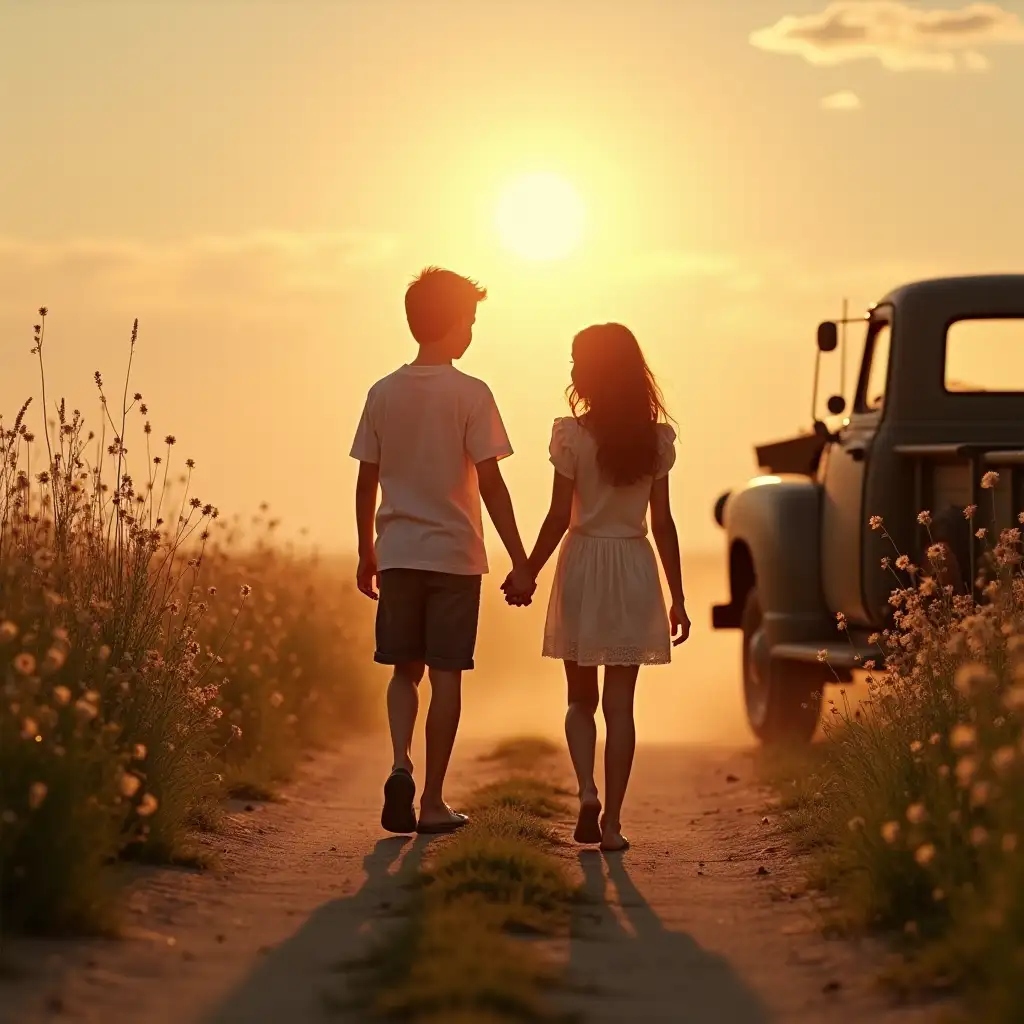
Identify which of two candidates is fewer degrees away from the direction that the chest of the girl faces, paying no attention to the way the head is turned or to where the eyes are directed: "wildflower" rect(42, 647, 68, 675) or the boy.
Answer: the boy

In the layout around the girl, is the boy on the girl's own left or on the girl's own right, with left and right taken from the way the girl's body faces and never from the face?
on the girl's own left

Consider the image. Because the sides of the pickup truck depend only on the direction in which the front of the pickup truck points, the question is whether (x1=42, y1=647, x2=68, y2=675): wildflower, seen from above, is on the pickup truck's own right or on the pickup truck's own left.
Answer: on the pickup truck's own left

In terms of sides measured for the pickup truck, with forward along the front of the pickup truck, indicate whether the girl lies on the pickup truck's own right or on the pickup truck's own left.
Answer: on the pickup truck's own left

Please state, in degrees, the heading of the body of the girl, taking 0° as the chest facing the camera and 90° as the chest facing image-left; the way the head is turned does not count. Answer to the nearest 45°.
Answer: approximately 180°

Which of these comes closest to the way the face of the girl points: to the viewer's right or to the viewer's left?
to the viewer's left

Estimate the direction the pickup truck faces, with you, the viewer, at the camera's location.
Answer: facing away from the viewer and to the left of the viewer

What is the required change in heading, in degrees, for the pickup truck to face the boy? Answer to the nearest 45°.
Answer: approximately 90° to its left

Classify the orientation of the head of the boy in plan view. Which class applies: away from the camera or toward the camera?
away from the camera
